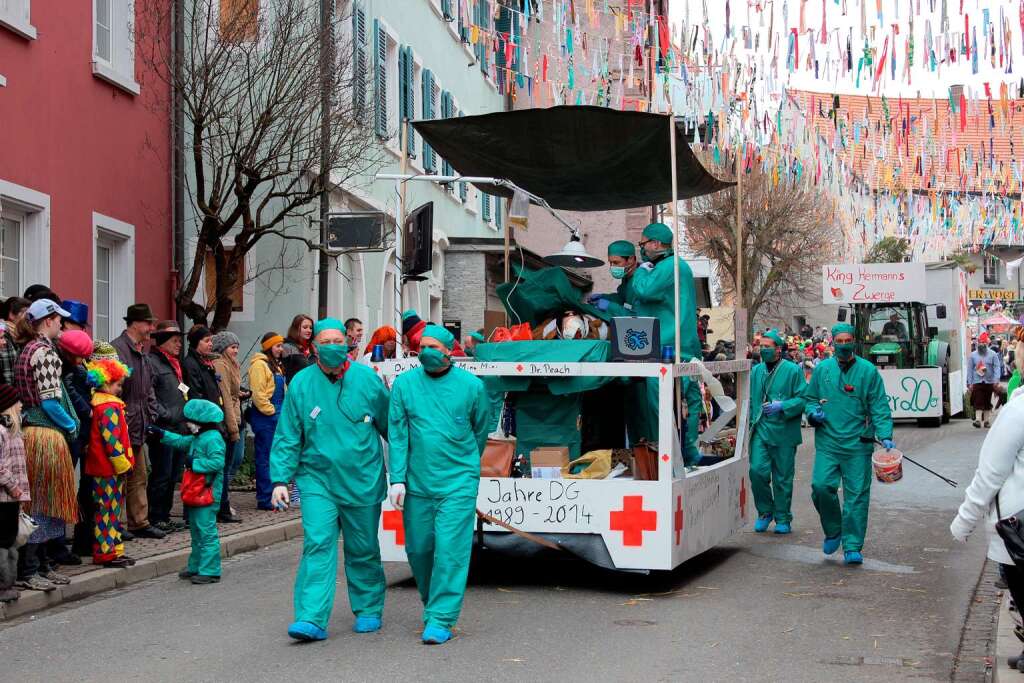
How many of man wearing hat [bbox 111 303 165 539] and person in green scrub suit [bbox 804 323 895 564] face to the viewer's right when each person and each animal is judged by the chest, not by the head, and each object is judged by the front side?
1

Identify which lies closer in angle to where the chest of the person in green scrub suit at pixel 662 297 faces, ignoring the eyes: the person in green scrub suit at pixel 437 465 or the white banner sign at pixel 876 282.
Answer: the person in green scrub suit

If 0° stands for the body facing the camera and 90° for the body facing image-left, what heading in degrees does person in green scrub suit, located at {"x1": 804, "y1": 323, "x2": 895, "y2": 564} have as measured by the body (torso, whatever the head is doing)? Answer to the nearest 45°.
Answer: approximately 0°

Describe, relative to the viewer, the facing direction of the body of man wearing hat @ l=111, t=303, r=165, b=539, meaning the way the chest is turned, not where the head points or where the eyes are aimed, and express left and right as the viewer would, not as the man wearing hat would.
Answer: facing to the right of the viewer

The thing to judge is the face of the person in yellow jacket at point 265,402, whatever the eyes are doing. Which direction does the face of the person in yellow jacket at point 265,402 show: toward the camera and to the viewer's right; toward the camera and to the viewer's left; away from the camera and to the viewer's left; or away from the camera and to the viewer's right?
toward the camera and to the viewer's right

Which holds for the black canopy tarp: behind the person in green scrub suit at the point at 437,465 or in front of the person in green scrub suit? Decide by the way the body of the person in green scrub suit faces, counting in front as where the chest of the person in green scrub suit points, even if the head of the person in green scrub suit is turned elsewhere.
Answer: behind

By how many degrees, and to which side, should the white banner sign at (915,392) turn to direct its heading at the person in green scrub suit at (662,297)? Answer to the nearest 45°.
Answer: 0° — it already faces them
